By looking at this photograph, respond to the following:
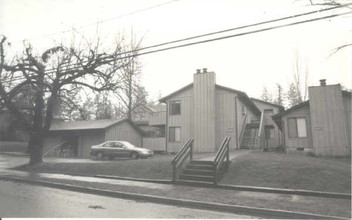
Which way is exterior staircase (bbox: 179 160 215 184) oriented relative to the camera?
toward the camera

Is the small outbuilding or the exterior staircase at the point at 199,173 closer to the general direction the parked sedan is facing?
the exterior staircase

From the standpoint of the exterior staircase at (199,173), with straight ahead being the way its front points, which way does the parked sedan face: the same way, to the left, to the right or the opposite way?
to the left

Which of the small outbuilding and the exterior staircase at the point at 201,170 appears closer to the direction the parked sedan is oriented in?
the exterior staircase

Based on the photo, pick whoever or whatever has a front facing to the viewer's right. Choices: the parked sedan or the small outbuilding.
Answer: the parked sedan

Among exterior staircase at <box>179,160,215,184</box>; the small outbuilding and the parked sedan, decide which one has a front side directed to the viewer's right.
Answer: the parked sedan

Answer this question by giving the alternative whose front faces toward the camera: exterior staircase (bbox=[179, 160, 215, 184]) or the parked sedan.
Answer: the exterior staircase

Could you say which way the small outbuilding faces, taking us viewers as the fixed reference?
facing the viewer and to the left of the viewer

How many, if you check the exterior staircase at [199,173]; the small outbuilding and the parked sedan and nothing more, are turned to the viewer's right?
1

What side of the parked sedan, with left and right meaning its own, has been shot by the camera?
right

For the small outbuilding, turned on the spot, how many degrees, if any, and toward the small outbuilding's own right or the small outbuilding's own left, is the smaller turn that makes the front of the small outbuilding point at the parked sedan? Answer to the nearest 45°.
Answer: approximately 45° to the small outbuilding's own left

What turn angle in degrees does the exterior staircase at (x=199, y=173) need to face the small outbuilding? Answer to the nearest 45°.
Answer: approximately 135° to its right

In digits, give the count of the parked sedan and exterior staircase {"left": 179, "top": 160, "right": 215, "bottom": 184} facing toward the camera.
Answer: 1

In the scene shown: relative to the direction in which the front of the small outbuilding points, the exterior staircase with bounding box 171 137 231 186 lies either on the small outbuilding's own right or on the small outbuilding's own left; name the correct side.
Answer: on the small outbuilding's own left

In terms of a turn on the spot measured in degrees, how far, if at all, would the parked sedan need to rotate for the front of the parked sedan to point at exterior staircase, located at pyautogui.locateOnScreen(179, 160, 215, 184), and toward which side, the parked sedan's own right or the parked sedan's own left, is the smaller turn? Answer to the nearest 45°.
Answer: approximately 90° to the parked sedan's own right
